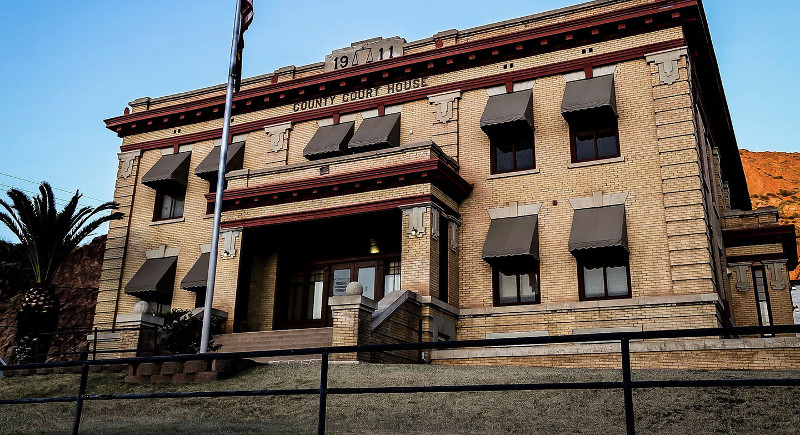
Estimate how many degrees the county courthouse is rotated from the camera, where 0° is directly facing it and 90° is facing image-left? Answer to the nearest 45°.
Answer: approximately 45°

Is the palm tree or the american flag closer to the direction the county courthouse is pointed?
the american flag

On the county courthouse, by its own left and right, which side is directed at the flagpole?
front

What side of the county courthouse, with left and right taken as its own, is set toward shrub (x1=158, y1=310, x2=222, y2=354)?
front

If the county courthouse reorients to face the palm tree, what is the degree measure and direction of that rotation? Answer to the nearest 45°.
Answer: approximately 45° to its right
